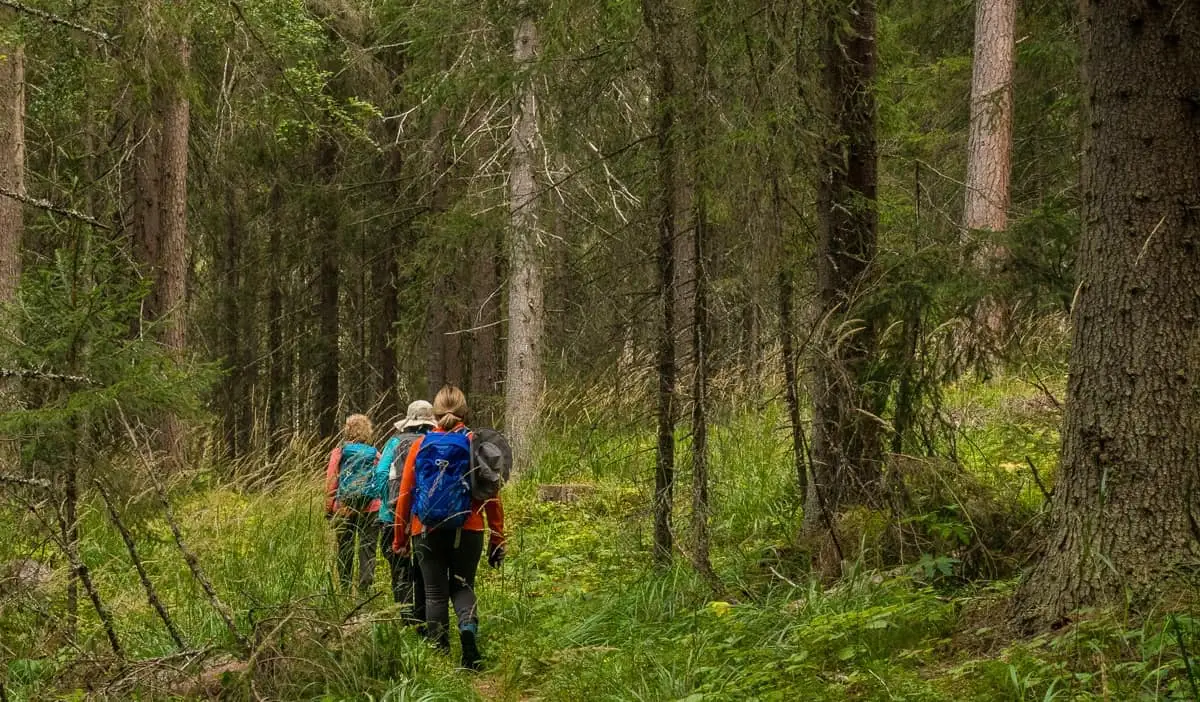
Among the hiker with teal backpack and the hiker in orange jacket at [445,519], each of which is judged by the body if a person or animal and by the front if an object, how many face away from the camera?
2

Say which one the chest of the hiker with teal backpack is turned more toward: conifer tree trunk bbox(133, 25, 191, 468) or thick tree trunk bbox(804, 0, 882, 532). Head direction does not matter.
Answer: the conifer tree trunk

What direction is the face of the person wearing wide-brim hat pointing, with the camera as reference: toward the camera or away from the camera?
away from the camera

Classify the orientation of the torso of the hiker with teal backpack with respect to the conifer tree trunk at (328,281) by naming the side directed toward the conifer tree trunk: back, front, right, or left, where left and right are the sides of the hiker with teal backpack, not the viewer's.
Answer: front

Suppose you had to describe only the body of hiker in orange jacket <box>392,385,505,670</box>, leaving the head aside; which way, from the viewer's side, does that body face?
away from the camera

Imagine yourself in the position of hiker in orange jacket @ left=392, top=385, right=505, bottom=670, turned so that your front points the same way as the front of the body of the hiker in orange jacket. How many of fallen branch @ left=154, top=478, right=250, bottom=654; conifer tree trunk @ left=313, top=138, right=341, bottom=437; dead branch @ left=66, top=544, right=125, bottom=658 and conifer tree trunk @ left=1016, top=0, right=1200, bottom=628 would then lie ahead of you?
1

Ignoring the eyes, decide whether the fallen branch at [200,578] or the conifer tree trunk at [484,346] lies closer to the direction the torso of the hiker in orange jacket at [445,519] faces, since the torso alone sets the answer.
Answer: the conifer tree trunk

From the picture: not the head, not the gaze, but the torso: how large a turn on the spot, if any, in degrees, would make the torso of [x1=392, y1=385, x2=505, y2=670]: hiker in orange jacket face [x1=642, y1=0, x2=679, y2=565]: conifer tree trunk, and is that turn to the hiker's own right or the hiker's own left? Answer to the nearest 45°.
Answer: approximately 45° to the hiker's own right

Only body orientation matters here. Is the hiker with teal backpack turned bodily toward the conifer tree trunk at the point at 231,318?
yes

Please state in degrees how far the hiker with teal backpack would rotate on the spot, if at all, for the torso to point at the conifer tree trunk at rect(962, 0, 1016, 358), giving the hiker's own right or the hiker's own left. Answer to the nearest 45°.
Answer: approximately 45° to the hiker's own right

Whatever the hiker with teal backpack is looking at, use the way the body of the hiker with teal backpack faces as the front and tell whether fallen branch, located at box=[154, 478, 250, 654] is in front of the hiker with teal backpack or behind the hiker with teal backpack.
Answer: behind

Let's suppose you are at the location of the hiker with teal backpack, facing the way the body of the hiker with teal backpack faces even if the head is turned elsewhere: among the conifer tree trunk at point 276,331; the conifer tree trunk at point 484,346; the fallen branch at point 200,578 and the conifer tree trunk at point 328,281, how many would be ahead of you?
3

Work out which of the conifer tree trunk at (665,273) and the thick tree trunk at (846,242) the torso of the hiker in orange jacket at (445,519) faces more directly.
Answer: the conifer tree trunk

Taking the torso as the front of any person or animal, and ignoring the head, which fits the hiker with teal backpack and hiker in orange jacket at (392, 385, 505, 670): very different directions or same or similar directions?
same or similar directions

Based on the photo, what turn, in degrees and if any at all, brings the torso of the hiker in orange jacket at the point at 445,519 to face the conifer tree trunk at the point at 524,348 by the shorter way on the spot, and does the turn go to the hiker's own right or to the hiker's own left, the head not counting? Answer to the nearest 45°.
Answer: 0° — they already face it

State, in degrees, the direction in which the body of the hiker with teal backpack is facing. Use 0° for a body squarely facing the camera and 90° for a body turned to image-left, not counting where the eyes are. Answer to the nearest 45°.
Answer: approximately 180°
